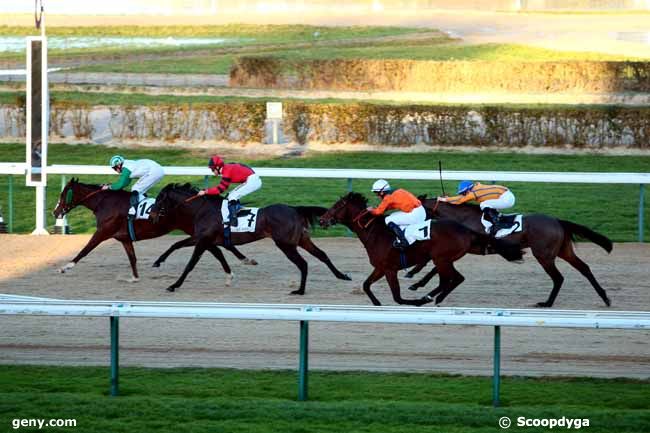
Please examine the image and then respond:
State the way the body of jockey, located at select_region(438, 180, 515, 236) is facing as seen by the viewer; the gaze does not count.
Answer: to the viewer's left

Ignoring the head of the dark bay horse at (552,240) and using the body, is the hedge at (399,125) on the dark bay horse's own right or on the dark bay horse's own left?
on the dark bay horse's own right

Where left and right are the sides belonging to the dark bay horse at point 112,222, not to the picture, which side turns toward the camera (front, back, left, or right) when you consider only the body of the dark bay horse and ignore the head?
left

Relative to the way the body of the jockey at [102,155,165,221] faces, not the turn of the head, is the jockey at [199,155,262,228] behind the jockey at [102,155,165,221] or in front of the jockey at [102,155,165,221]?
behind

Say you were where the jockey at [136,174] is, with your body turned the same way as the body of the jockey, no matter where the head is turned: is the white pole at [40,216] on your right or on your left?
on your right

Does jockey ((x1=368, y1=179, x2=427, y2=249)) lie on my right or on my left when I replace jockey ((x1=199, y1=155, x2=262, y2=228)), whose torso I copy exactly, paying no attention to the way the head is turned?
on my left

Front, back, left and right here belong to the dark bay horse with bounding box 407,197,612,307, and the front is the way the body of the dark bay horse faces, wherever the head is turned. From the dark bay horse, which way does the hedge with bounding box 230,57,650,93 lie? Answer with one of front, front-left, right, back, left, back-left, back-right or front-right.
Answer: right

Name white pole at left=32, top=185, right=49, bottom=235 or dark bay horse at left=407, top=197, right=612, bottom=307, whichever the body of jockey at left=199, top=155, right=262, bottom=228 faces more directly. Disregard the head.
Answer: the white pole

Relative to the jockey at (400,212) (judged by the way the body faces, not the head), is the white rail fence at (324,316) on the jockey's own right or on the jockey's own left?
on the jockey's own left

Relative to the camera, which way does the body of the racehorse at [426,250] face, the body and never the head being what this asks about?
to the viewer's left

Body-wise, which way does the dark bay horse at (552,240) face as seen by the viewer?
to the viewer's left

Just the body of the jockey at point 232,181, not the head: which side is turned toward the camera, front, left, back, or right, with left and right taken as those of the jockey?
left

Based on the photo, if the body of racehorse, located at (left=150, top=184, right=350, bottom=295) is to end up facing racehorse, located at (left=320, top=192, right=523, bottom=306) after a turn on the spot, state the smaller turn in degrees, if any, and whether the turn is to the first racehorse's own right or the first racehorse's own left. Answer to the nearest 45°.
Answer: approximately 135° to the first racehorse's own left

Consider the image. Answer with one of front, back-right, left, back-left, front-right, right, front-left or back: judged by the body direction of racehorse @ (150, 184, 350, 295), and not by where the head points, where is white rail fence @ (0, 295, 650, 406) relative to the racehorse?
left

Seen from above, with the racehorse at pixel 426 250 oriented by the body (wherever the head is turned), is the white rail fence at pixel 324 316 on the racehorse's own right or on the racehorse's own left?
on the racehorse's own left

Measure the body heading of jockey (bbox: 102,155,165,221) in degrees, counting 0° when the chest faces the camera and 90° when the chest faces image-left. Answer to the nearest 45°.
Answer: approximately 90°
